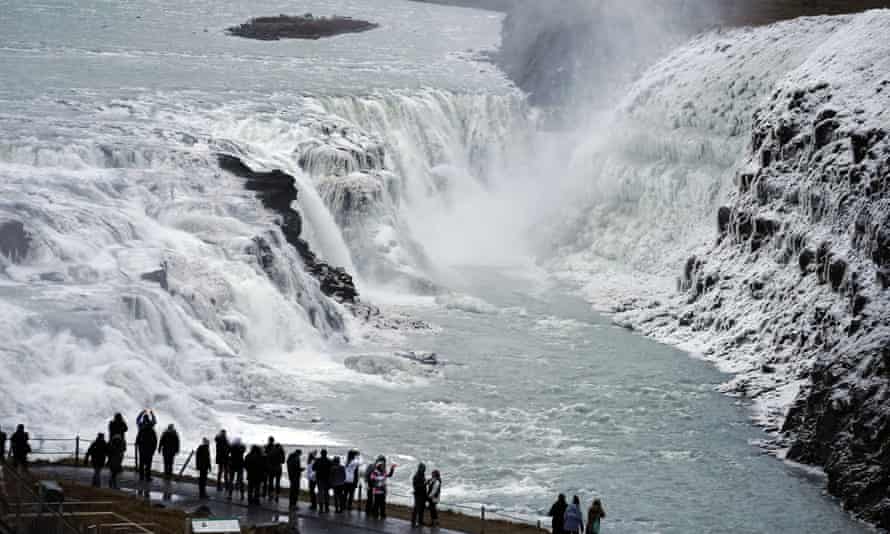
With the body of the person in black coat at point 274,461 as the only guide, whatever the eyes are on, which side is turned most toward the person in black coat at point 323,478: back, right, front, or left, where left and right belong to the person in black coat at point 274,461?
right

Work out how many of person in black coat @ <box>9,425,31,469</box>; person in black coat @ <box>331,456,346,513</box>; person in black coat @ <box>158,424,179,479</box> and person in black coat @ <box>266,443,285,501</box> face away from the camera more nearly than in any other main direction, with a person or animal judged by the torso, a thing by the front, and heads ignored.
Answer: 4

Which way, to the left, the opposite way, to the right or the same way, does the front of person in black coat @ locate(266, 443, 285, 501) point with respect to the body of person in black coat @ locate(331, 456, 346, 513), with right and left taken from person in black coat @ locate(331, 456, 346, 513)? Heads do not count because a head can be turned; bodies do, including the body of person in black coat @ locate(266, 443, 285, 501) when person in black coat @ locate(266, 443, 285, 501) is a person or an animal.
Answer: the same way

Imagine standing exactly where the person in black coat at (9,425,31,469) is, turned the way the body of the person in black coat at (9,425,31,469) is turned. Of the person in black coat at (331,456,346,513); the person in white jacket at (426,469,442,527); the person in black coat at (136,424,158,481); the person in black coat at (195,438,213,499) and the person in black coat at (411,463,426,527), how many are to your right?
5

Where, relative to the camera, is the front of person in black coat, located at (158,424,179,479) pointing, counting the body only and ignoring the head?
away from the camera

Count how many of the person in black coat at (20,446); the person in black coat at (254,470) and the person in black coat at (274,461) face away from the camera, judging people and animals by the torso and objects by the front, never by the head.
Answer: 3

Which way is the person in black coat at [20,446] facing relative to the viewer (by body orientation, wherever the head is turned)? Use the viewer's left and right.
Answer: facing away from the viewer

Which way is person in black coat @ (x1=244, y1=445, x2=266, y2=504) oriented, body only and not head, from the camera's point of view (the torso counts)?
away from the camera

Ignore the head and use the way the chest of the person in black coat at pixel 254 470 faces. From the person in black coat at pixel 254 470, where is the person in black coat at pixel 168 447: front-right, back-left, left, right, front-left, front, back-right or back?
front-left

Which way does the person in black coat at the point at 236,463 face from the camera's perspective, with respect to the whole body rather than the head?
away from the camera

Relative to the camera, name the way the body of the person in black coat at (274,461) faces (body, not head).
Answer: away from the camera

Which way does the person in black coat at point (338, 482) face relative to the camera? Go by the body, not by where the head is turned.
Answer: away from the camera

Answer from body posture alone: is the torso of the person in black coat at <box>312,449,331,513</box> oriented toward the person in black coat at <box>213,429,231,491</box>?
no

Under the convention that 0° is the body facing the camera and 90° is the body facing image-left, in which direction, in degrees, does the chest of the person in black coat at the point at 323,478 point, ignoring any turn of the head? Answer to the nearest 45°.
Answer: approximately 180°

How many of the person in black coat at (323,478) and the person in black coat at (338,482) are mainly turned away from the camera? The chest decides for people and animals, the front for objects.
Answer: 2

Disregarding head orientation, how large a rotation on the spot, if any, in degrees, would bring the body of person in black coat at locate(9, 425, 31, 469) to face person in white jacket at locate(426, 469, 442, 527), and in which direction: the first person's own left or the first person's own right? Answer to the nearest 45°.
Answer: approximately 90° to the first person's own right

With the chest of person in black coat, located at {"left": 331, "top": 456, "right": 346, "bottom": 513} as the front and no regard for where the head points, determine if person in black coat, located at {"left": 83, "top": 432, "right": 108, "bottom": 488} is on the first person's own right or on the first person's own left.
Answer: on the first person's own left

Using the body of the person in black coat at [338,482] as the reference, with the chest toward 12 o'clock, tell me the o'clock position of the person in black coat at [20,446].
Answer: the person in black coat at [20,446] is roughly at 9 o'clock from the person in black coat at [338,482].
